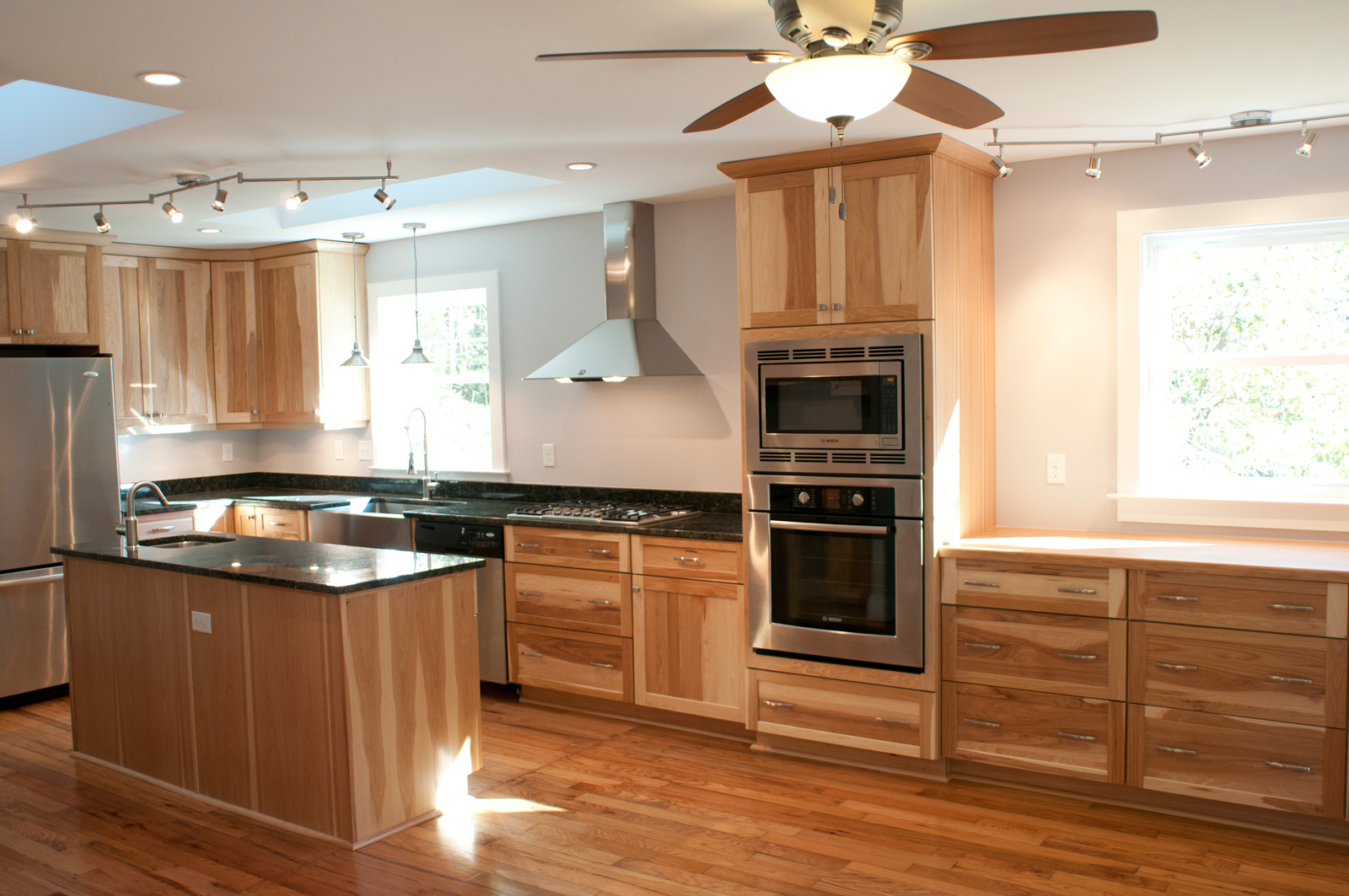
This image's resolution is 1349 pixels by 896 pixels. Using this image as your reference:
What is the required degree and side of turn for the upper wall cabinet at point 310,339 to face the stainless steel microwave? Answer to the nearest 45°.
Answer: approximately 90° to its left

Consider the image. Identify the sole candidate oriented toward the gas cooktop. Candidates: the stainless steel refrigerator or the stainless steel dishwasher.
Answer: the stainless steel refrigerator

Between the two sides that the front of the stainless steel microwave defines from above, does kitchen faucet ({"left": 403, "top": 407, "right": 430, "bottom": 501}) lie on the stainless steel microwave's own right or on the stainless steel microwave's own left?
on the stainless steel microwave's own right

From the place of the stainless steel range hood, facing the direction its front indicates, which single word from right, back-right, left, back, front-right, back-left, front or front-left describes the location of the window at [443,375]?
right

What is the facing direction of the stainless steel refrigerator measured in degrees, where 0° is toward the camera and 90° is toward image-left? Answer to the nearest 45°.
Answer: approximately 315°

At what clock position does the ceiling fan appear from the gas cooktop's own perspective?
The ceiling fan is roughly at 10 o'clock from the gas cooktop.

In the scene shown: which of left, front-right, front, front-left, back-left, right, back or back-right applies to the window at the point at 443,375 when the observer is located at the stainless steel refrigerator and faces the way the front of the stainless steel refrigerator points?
front-left

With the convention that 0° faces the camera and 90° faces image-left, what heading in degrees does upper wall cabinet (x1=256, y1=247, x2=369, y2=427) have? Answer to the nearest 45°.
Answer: approximately 45°

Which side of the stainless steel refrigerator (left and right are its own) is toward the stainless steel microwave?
front

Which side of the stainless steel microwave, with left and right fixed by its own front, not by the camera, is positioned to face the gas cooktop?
right

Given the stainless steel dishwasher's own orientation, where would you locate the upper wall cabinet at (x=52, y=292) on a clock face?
The upper wall cabinet is roughly at 2 o'clock from the stainless steel dishwasher.

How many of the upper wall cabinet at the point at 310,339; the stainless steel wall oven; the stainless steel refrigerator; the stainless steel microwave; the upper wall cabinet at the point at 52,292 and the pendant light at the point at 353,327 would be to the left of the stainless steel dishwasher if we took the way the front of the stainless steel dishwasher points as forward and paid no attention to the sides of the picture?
2

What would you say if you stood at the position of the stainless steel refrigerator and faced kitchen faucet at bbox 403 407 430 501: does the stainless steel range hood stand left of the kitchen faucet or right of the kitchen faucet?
right
